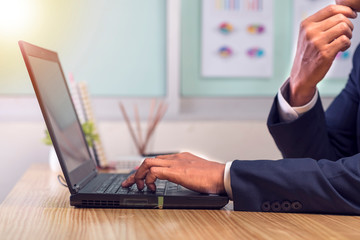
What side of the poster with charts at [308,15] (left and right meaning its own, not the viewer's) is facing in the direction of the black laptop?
front

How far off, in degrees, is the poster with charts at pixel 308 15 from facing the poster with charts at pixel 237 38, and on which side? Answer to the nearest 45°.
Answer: approximately 45° to its right

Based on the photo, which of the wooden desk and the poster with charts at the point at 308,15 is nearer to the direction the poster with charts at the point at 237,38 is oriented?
the wooden desk

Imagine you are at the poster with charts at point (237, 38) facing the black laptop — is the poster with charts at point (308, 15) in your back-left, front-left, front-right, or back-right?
back-left

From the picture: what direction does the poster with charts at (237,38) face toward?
toward the camera

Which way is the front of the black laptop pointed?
to the viewer's right

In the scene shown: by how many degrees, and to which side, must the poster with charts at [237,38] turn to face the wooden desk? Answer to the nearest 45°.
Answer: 0° — it already faces it

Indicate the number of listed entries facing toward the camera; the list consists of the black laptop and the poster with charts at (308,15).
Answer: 1

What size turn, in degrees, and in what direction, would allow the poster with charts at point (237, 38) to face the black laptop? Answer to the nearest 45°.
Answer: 0° — it already faces it

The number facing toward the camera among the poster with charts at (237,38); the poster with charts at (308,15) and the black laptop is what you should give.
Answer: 2

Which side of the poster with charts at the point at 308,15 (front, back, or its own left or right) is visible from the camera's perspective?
front

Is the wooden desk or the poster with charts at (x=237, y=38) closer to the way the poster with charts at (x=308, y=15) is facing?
the wooden desk

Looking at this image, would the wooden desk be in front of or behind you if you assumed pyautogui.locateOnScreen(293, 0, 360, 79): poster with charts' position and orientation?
in front
